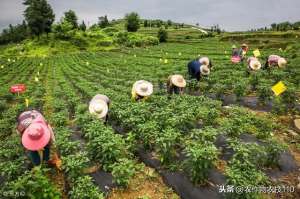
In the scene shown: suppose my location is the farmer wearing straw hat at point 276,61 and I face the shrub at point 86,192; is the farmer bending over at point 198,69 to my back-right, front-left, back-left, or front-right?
front-right

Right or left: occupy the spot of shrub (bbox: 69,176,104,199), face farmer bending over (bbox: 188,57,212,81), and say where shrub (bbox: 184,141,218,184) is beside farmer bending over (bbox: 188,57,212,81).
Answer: right

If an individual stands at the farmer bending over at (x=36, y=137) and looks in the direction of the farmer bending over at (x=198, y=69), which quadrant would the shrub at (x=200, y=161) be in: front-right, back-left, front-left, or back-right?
front-right

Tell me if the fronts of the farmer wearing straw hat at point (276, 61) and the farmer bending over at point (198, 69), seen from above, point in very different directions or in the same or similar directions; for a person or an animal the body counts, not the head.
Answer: same or similar directions

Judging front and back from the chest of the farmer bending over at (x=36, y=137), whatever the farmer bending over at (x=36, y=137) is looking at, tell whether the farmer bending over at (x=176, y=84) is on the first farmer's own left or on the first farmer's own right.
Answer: on the first farmer's own left

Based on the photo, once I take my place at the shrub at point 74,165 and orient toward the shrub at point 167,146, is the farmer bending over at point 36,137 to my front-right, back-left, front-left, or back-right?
back-left

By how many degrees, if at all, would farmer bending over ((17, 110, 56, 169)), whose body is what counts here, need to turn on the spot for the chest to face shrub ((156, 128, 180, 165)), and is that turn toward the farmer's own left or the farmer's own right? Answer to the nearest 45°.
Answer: approximately 90° to the farmer's own left

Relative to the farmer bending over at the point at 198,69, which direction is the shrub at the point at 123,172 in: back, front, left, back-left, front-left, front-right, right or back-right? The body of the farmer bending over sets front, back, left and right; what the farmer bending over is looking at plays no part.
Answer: right
